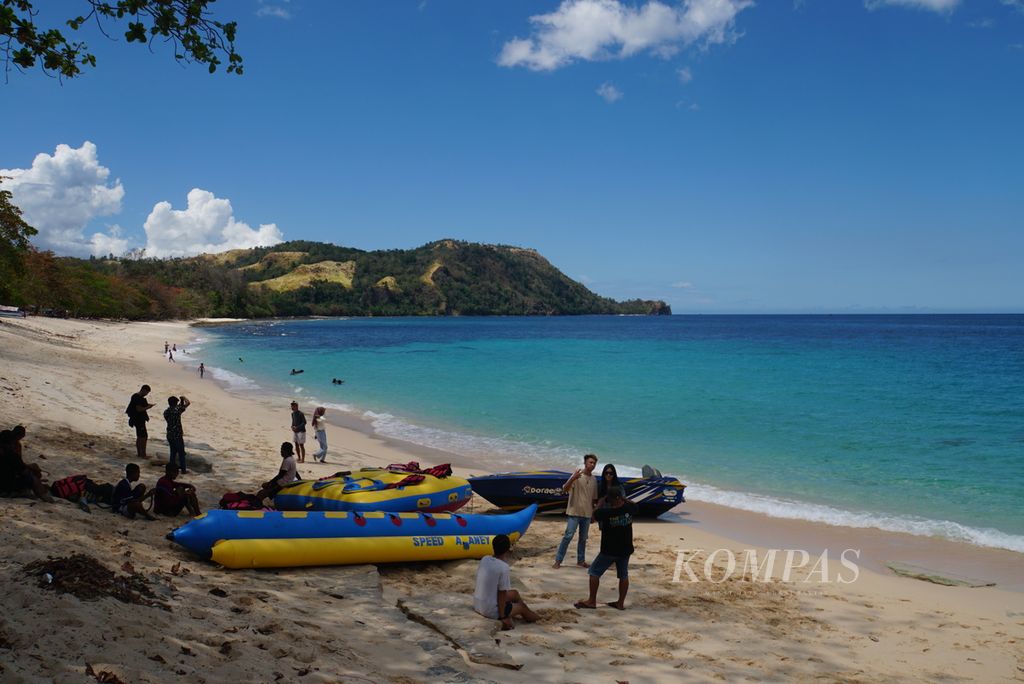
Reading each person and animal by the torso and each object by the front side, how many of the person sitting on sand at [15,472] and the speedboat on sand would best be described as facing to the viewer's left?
1

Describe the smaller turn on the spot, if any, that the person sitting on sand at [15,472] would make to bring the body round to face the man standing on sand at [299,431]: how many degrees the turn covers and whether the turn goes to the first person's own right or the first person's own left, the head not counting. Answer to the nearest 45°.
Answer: approximately 45° to the first person's own left

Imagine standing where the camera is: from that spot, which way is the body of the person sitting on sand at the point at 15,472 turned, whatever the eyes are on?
to the viewer's right

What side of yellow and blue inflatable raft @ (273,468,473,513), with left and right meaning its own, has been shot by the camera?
right

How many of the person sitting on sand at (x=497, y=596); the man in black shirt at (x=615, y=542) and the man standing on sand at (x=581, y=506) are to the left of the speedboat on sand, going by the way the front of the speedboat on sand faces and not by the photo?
3

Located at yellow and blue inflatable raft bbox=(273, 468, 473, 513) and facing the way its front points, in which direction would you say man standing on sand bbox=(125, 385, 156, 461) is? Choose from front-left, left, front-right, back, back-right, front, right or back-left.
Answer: back-left

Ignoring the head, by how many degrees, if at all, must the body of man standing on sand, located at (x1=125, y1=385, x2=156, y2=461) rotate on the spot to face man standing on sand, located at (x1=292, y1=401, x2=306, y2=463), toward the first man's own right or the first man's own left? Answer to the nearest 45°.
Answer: approximately 45° to the first man's own left

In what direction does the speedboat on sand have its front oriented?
to the viewer's left

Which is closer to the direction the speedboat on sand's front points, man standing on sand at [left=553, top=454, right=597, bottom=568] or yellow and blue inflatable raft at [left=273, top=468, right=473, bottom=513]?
the yellow and blue inflatable raft

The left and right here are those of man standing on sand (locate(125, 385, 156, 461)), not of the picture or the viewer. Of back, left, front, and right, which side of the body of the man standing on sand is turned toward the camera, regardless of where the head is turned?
right

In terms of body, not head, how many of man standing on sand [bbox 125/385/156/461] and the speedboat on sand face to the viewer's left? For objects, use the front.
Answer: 1
